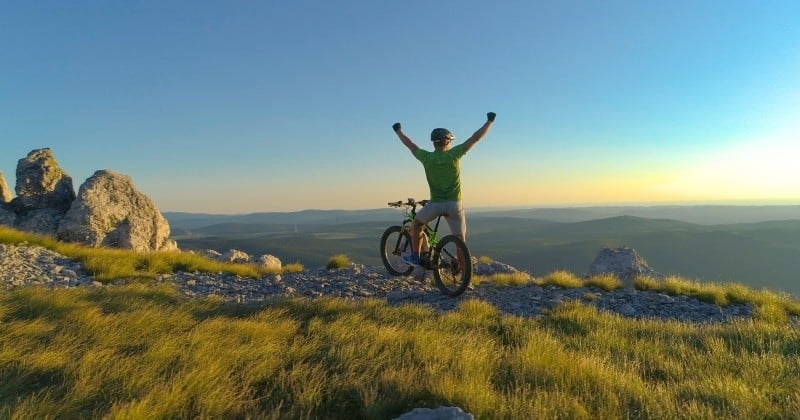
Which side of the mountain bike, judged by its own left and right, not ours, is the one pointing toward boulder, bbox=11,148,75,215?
front

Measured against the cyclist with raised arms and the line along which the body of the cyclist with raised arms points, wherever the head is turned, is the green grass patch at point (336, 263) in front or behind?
in front

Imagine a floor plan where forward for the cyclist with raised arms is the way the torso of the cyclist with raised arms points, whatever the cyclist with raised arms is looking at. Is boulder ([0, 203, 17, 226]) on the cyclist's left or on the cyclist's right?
on the cyclist's left

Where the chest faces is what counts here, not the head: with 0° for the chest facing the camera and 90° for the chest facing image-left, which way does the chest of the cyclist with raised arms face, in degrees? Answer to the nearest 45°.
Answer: approximately 180°

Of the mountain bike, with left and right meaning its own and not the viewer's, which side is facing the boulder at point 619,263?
right

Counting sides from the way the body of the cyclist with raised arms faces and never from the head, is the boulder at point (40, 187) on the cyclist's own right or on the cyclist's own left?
on the cyclist's own left

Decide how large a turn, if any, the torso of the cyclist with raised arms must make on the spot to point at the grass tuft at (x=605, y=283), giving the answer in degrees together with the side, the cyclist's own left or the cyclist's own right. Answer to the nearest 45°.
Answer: approximately 45° to the cyclist's own right

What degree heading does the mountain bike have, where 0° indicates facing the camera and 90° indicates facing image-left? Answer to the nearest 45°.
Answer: approximately 135°

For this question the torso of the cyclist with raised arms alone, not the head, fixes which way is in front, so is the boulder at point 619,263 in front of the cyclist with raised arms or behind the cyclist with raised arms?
in front

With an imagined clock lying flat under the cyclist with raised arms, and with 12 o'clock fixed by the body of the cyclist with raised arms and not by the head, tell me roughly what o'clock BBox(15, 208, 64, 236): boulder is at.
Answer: The boulder is roughly at 10 o'clock from the cyclist with raised arms.
